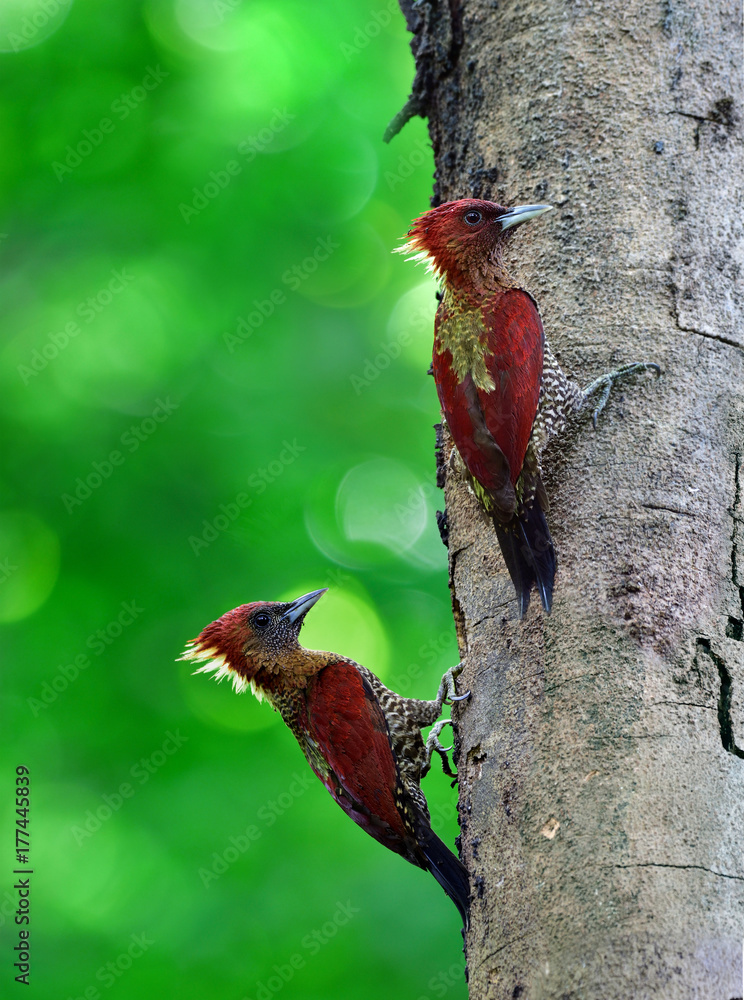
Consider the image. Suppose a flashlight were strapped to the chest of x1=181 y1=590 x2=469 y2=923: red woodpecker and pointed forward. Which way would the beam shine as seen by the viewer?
to the viewer's right
